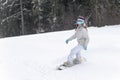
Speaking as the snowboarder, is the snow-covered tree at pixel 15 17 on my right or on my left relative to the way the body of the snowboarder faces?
on my right

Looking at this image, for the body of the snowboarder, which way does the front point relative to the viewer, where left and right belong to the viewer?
facing the viewer and to the left of the viewer
